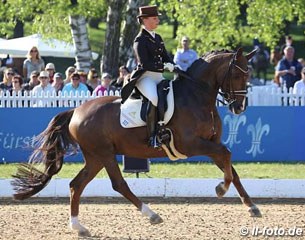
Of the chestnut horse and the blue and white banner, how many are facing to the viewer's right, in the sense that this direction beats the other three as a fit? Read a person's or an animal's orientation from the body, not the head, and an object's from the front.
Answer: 1

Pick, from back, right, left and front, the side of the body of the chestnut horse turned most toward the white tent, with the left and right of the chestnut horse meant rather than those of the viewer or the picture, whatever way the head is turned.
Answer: left

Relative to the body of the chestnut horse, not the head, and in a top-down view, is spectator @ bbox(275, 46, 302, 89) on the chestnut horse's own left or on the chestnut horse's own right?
on the chestnut horse's own left

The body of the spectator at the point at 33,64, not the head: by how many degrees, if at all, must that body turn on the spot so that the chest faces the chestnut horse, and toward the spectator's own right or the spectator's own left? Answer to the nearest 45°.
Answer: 0° — they already face it

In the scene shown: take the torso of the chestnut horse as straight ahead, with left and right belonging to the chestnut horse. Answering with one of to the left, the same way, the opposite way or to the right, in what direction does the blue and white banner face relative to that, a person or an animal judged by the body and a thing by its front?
to the right

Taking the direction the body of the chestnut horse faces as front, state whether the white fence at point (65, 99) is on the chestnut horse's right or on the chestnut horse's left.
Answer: on the chestnut horse's left

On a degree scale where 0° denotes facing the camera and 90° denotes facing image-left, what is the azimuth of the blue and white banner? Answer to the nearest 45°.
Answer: approximately 0°

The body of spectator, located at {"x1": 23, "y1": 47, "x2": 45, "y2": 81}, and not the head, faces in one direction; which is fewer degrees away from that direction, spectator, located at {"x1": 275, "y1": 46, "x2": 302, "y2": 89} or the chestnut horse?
the chestnut horse

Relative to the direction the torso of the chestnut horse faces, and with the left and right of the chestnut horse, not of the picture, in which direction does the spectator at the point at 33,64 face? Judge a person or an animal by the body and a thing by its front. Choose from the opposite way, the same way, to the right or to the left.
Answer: to the right

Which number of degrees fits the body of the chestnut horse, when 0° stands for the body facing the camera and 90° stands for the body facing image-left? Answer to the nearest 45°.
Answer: approximately 270°
